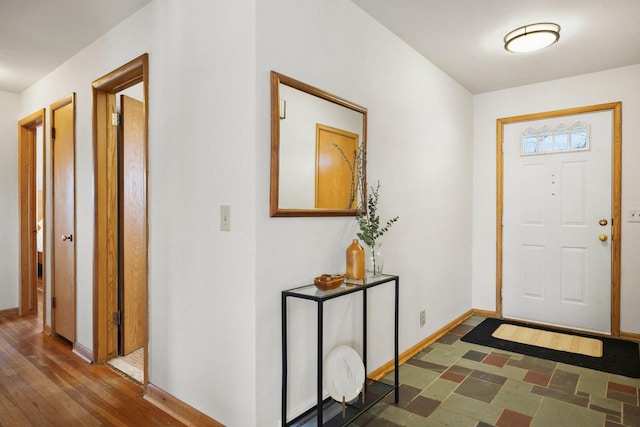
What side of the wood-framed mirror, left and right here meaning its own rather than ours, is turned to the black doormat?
left

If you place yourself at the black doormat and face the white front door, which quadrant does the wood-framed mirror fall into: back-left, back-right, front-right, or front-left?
back-left

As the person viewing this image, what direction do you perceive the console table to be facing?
facing the viewer and to the right of the viewer

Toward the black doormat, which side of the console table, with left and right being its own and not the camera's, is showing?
left

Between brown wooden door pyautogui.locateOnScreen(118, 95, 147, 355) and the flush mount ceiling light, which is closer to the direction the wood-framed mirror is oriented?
the flush mount ceiling light

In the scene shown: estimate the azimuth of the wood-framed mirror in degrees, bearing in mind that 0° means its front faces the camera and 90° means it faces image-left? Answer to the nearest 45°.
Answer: approximately 315°

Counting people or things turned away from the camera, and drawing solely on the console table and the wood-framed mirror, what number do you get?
0

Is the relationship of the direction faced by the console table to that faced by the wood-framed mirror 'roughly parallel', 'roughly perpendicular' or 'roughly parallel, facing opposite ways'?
roughly parallel

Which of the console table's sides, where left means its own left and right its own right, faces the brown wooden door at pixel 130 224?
back
